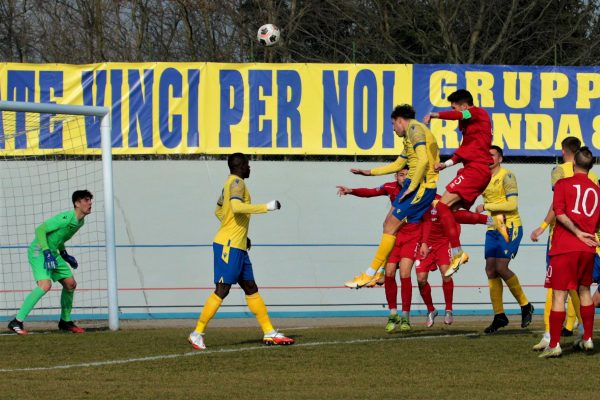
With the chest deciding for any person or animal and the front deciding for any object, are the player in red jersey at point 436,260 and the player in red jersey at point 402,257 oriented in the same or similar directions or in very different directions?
same or similar directions

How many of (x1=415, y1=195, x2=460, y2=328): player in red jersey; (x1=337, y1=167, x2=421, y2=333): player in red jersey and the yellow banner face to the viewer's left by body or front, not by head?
0

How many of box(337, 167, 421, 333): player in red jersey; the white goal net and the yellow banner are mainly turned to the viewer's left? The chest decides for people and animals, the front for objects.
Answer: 0

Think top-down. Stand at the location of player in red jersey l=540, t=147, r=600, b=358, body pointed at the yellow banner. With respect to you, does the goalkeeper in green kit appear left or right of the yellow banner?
left

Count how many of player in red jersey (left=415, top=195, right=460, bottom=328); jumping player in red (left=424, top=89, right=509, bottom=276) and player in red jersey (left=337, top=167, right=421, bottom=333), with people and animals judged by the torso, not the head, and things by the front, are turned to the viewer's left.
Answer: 1

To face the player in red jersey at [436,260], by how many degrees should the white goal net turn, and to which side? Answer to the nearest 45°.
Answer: approximately 45° to its left

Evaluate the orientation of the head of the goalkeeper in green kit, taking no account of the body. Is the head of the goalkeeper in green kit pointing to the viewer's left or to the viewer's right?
to the viewer's right

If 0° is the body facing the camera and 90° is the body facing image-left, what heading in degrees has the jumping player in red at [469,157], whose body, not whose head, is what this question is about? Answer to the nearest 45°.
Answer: approximately 90°

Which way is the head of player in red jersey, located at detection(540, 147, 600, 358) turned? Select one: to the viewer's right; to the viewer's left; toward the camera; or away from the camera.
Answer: away from the camera

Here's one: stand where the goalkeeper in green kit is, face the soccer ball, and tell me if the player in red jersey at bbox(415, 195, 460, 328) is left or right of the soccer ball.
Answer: right

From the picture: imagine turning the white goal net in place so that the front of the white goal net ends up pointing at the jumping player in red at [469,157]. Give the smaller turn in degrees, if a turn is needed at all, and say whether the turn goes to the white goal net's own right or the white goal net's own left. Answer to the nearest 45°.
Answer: approximately 45° to the white goal net's own left

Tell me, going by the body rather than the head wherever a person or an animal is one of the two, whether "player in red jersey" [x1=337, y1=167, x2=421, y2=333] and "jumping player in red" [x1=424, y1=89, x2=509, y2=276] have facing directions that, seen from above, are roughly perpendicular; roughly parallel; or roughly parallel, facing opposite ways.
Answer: roughly perpendicular
